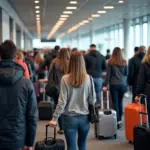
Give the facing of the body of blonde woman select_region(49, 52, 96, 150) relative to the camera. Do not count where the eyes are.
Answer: away from the camera

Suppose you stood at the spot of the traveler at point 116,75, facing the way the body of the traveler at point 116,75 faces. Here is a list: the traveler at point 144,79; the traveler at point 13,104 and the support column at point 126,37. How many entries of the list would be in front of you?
1

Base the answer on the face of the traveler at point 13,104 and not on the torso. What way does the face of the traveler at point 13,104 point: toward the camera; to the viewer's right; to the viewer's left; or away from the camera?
away from the camera

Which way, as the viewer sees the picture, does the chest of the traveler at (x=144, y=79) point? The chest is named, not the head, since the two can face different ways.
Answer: away from the camera

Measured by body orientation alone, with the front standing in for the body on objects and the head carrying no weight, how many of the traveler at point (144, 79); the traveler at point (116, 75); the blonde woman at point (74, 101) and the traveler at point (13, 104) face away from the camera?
4

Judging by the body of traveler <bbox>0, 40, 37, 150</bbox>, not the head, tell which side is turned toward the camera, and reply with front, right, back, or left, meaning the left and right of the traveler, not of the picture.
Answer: back

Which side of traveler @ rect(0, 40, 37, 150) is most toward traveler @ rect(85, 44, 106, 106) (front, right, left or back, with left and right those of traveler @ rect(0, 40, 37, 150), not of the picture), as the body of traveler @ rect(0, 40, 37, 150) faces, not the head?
front

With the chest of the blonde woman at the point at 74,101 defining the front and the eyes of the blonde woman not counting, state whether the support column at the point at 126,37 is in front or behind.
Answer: in front

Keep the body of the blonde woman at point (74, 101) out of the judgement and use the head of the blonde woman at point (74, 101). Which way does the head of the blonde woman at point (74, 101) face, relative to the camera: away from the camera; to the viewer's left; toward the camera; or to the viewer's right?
away from the camera

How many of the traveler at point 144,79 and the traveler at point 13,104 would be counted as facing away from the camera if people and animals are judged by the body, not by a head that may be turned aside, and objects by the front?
2

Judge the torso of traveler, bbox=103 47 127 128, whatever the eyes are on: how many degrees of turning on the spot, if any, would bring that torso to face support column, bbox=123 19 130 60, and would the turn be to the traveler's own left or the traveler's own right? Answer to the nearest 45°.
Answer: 0° — they already face it

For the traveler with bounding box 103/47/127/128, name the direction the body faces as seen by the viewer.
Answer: away from the camera

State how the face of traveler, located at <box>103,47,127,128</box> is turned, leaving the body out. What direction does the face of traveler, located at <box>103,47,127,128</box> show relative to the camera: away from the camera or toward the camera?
away from the camera
